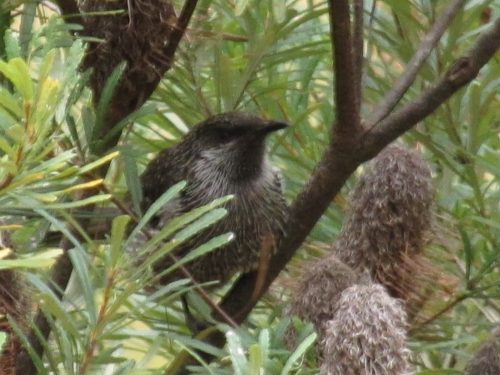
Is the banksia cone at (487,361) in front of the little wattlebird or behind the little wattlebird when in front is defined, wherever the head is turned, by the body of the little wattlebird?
in front

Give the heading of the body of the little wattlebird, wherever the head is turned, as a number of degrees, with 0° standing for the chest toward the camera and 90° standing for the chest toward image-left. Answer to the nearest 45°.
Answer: approximately 315°

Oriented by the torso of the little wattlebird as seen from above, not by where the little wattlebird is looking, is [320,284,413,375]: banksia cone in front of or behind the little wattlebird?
in front
